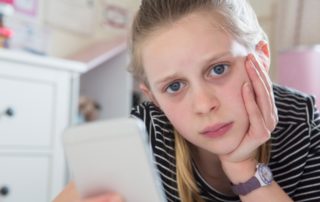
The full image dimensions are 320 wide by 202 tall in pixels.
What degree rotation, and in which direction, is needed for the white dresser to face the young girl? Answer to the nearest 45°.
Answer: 0° — it already faces them

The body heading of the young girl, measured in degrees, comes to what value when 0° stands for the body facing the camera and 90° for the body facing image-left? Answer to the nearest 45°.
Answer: approximately 0°
